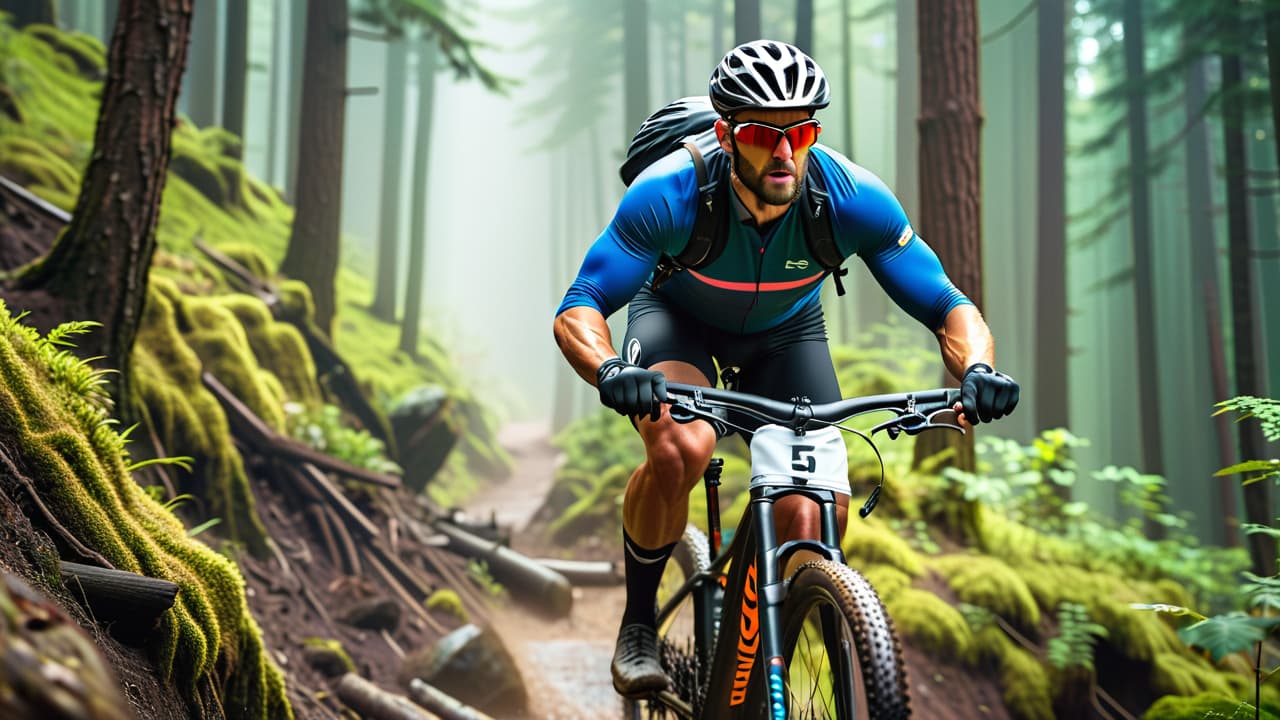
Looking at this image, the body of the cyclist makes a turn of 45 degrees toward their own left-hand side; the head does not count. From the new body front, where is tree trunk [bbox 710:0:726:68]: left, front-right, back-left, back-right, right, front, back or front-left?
back-left

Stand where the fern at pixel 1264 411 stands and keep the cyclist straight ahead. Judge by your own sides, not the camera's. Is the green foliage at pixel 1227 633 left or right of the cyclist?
left

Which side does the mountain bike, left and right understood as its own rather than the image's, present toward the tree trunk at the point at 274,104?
back

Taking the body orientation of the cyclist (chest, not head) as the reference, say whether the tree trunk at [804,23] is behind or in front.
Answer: behind

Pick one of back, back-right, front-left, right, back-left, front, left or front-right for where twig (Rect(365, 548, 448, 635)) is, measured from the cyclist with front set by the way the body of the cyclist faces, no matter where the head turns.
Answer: back-right

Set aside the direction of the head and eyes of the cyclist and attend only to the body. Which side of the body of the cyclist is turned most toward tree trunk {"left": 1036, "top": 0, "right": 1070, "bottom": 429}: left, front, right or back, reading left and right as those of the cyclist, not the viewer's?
back

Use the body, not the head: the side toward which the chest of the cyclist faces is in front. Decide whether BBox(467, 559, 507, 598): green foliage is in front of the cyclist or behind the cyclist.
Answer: behind

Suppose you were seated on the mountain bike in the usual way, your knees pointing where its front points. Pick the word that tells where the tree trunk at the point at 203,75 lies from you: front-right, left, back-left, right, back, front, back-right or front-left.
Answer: back

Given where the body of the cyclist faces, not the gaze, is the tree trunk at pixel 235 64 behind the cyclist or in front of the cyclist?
behind

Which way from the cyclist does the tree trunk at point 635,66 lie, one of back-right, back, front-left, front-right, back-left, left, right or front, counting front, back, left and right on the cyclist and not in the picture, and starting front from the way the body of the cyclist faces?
back

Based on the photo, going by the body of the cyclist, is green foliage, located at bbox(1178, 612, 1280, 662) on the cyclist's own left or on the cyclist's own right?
on the cyclist's own left
